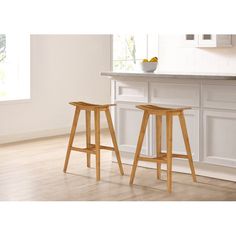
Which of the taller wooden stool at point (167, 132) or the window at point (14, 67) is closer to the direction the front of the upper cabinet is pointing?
the taller wooden stool

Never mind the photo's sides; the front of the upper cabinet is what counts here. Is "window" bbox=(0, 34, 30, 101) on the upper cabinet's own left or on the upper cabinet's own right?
on the upper cabinet's own right

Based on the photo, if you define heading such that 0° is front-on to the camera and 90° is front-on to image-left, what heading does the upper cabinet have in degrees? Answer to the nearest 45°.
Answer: approximately 0°

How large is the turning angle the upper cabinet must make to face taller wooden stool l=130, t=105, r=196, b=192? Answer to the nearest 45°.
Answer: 0° — it already faces it

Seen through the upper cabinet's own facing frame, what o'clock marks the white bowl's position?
The white bowl is roughly at 1 o'clock from the upper cabinet.

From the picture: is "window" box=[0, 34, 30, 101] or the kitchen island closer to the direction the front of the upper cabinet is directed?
the kitchen island

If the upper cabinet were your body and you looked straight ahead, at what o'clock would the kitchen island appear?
The kitchen island is roughly at 12 o'clock from the upper cabinet.
